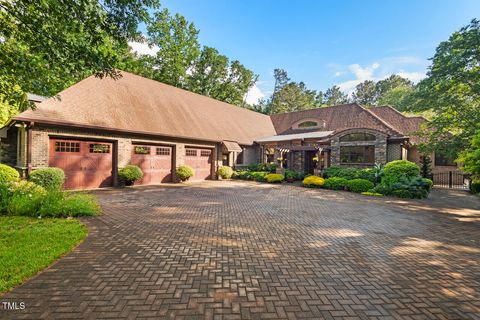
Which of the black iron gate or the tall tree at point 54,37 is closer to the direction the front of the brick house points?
the tall tree

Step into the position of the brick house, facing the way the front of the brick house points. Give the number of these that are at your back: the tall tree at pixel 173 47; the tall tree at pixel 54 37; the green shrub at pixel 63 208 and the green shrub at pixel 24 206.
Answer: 1

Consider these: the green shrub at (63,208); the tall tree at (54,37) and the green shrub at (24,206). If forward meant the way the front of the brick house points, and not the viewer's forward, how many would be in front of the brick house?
3

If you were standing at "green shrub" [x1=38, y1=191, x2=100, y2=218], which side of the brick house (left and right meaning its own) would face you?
front

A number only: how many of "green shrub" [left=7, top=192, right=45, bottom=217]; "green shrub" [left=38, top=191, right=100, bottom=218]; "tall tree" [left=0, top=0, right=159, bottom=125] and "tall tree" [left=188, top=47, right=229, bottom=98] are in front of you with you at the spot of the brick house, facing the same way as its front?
3

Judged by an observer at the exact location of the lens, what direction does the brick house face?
facing the viewer

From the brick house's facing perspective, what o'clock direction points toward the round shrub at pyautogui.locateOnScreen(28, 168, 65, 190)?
The round shrub is roughly at 1 o'clock from the brick house.

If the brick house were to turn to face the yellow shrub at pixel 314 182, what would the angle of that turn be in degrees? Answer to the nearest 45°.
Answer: approximately 90° to its left

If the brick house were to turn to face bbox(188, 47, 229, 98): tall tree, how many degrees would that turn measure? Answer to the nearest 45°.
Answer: approximately 180°
